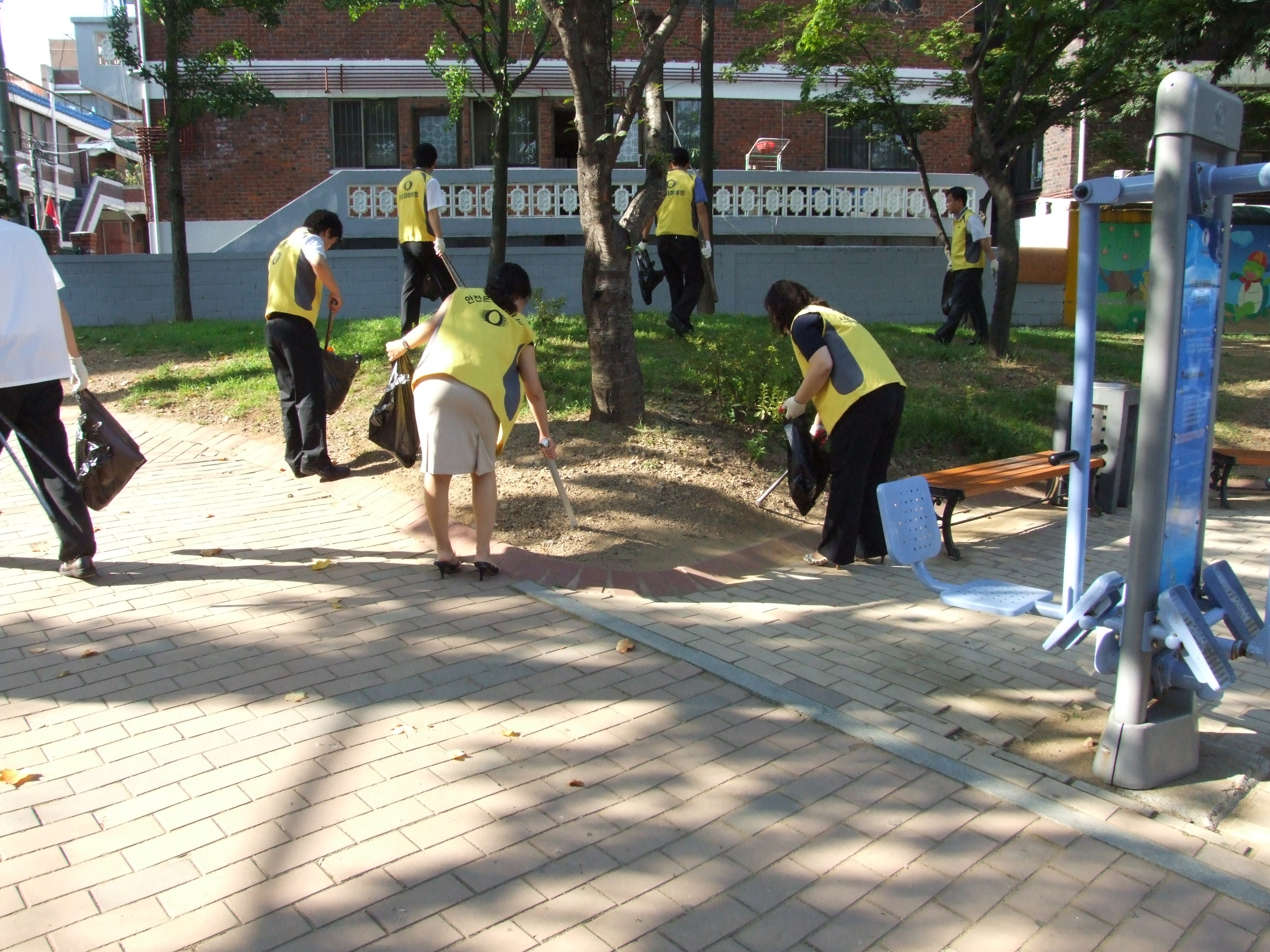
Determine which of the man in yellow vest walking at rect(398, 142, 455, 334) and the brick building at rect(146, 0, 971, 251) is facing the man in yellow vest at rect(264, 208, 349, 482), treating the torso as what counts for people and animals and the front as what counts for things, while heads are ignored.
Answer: the brick building

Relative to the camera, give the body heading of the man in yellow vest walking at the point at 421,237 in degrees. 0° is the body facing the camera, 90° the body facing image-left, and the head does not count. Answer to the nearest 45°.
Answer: approximately 225°

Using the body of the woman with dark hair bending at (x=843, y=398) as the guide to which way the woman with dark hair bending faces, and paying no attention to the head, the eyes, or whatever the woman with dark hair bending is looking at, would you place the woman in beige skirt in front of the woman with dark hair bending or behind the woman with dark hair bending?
in front

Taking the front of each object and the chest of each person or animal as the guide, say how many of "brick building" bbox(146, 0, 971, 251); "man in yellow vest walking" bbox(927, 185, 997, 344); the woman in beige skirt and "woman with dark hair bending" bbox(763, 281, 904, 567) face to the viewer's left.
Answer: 2

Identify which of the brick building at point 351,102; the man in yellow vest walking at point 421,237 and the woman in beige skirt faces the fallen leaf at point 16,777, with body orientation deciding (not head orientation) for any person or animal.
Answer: the brick building

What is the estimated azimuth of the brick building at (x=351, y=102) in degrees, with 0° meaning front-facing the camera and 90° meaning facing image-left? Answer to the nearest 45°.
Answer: approximately 0°

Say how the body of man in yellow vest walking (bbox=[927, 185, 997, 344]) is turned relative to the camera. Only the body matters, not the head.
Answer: to the viewer's left

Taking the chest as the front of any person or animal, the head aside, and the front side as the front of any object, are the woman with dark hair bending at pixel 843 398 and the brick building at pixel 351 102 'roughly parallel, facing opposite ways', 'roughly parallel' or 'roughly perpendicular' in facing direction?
roughly perpendicular

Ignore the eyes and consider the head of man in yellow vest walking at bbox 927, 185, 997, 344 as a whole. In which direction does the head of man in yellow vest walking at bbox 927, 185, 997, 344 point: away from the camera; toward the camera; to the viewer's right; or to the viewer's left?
to the viewer's left

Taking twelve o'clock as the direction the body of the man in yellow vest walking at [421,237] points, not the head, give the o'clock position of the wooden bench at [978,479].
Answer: The wooden bench is roughly at 3 o'clock from the man in yellow vest walking.

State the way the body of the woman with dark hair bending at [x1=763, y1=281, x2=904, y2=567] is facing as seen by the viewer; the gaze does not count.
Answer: to the viewer's left
